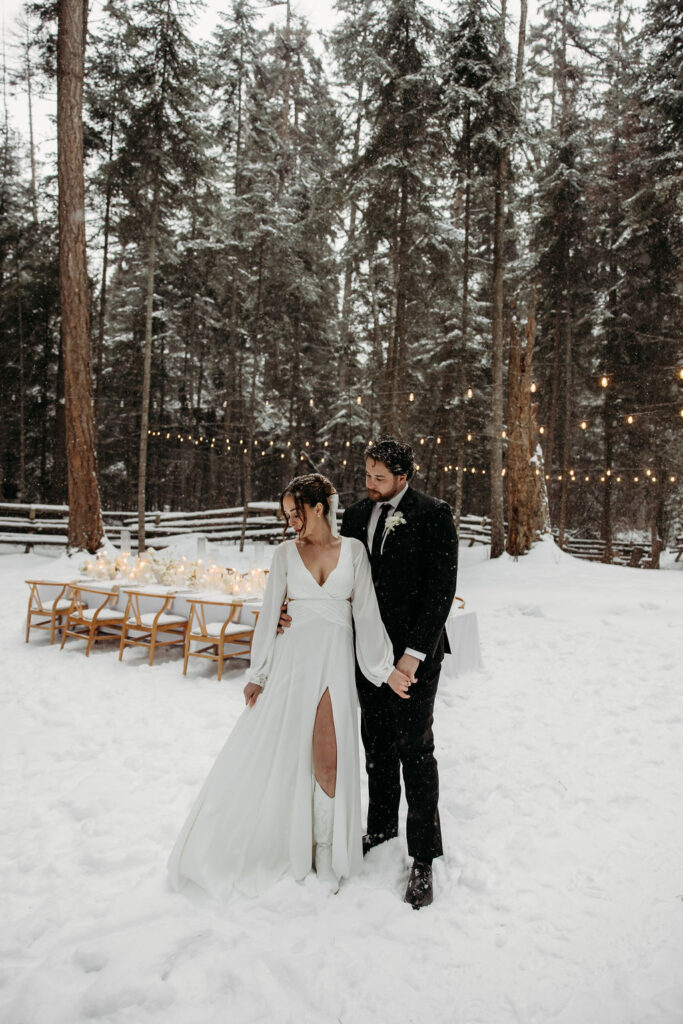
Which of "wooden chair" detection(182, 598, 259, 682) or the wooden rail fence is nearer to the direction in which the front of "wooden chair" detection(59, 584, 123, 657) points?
the wooden rail fence

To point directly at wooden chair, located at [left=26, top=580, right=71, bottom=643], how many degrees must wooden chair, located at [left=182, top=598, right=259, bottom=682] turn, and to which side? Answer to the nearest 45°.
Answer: approximately 90° to its left

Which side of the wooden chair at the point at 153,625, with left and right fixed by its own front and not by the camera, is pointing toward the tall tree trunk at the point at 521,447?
front

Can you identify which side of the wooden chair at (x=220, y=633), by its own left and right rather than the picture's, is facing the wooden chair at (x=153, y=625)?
left

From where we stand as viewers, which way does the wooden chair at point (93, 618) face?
facing away from the viewer and to the right of the viewer

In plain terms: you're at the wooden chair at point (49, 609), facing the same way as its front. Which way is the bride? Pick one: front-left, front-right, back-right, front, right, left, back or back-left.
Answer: back-right

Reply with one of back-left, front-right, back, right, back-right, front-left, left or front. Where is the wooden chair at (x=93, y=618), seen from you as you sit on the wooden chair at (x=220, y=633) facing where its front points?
left

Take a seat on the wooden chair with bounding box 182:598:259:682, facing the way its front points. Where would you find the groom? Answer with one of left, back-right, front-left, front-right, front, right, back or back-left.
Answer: back-right

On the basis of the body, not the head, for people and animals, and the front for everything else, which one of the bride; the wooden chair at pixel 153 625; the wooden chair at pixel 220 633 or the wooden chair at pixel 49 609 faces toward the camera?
the bride

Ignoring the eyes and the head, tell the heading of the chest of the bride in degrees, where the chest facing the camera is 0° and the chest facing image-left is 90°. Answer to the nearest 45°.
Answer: approximately 0°

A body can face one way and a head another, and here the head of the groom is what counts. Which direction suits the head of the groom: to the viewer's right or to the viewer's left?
to the viewer's left

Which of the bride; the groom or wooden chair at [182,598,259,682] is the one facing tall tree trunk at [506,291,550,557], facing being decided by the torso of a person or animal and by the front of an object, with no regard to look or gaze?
the wooden chair

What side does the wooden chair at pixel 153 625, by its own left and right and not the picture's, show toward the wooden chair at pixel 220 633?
right

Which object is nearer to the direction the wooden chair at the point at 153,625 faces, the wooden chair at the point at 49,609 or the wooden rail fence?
the wooden rail fence
